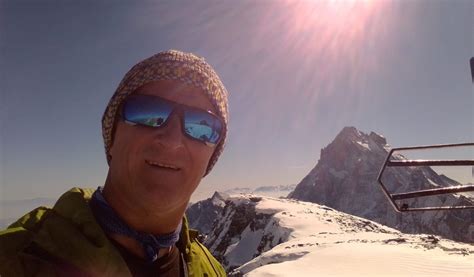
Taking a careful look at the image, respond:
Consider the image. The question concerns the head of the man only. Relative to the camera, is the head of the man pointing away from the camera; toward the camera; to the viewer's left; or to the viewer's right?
toward the camera

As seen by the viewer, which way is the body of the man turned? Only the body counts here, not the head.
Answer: toward the camera
